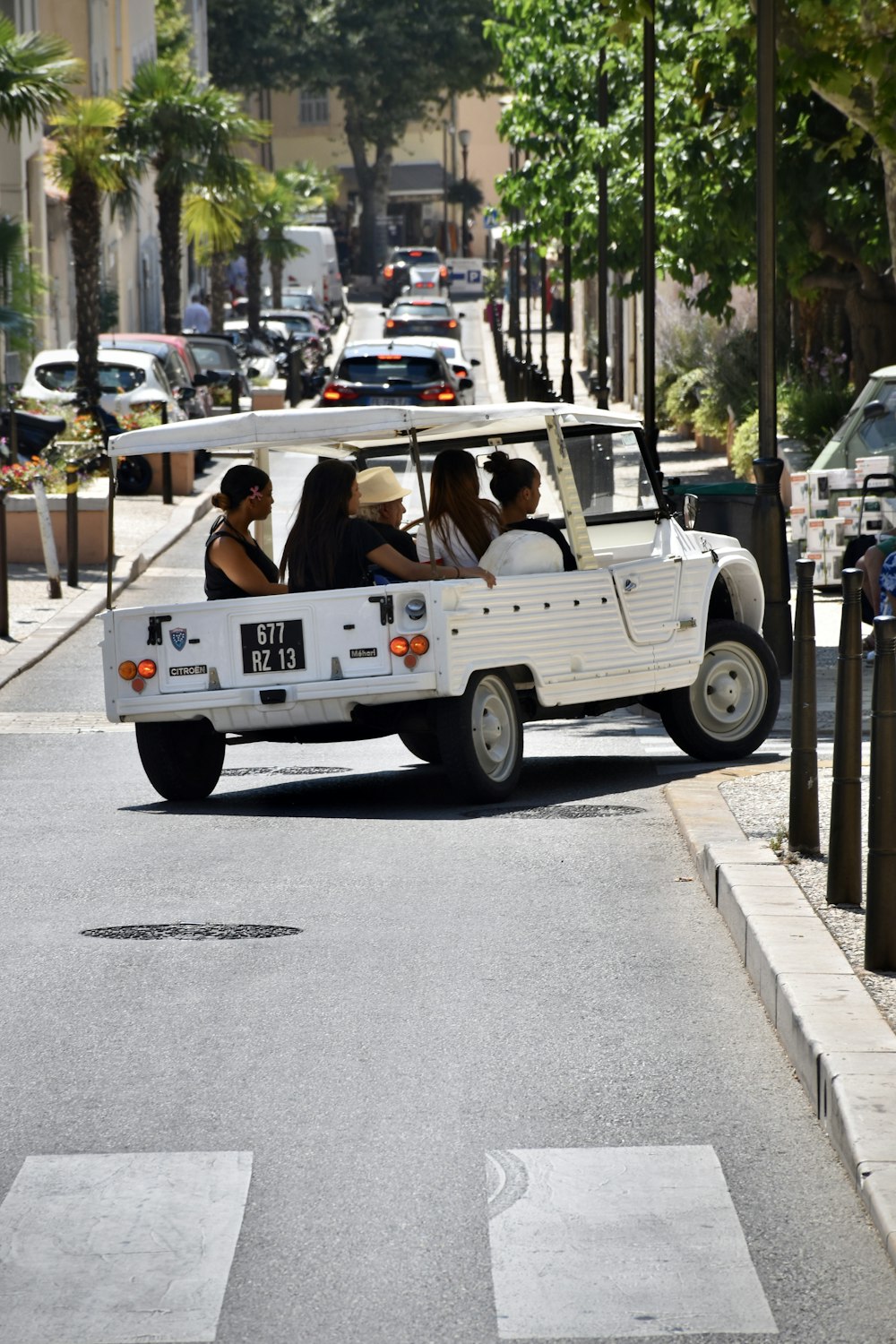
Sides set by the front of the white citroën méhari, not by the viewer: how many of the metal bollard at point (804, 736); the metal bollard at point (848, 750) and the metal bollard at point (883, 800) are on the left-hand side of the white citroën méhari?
0

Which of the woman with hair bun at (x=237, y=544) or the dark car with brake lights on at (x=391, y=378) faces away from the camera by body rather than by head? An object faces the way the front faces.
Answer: the dark car with brake lights on

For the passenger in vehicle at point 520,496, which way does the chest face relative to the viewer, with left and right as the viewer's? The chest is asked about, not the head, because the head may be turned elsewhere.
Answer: facing away from the viewer and to the right of the viewer

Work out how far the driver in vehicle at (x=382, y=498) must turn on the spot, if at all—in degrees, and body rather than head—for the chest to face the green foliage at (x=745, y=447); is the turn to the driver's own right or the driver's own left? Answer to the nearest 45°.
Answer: approximately 45° to the driver's own left

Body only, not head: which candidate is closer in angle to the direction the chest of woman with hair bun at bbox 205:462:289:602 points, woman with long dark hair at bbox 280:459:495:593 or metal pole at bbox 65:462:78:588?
the woman with long dark hair

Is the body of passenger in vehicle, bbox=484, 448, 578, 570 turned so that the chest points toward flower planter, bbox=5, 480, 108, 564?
no

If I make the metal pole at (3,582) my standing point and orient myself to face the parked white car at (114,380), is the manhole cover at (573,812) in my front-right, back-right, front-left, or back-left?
back-right

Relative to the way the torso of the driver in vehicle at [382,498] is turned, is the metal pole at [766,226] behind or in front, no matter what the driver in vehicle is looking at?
in front

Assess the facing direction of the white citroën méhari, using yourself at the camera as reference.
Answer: facing away from the viewer and to the right of the viewer

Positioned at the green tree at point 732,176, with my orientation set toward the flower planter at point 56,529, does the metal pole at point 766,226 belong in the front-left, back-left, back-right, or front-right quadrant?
front-left

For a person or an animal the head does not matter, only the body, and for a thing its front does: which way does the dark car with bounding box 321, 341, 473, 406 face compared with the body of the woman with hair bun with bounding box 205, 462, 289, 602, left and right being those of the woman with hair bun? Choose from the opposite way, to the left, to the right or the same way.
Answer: to the left

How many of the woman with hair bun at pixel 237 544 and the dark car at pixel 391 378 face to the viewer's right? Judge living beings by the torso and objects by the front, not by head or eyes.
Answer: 1

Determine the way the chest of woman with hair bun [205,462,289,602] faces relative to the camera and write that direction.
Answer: to the viewer's right

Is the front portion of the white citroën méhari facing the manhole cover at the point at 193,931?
no

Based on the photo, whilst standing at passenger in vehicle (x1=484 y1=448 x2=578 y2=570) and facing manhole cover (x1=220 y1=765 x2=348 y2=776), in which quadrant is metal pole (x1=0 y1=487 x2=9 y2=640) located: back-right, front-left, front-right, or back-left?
front-right

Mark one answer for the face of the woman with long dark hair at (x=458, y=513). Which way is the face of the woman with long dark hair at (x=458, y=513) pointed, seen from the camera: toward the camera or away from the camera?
away from the camera

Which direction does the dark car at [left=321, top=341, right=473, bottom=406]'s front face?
away from the camera
